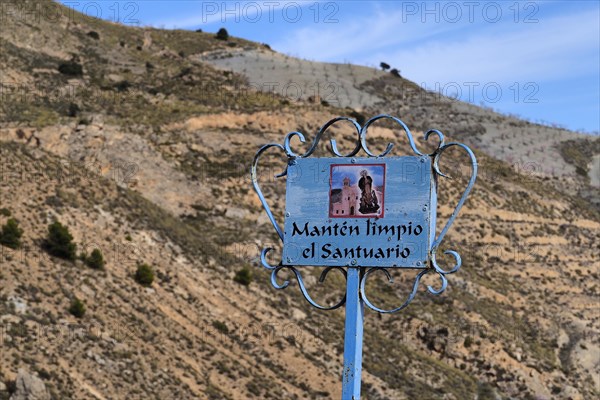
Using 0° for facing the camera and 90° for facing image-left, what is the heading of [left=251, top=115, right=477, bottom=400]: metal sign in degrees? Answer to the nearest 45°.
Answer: approximately 0°
